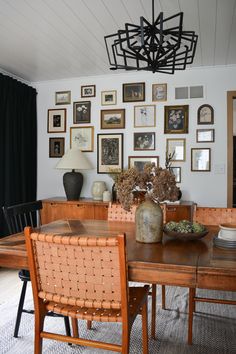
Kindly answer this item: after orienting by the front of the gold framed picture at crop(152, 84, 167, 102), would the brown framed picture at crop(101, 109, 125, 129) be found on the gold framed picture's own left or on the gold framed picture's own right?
on the gold framed picture's own right

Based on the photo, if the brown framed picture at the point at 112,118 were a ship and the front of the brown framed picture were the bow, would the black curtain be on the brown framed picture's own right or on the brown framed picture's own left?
on the brown framed picture's own right

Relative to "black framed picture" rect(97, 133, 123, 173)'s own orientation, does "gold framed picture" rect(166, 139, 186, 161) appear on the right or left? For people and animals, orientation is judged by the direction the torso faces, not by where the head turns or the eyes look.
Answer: on its left

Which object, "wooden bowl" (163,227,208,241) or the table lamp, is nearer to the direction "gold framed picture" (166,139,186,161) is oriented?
the wooden bowl

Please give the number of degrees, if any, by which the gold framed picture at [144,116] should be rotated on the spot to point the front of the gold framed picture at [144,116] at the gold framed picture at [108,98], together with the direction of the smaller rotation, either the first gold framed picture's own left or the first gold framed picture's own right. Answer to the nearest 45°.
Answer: approximately 90° to the first gold framed picture's own right

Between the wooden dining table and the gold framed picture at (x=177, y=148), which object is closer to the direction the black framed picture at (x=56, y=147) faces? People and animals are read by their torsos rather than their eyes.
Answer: the wooden dining table

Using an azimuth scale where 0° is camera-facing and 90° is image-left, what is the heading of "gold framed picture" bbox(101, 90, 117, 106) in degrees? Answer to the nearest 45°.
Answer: approximately 0°

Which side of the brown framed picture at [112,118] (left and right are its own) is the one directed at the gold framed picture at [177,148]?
left

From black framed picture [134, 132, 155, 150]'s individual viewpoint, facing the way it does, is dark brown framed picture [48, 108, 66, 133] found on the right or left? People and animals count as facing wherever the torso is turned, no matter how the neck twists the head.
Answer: on its right
